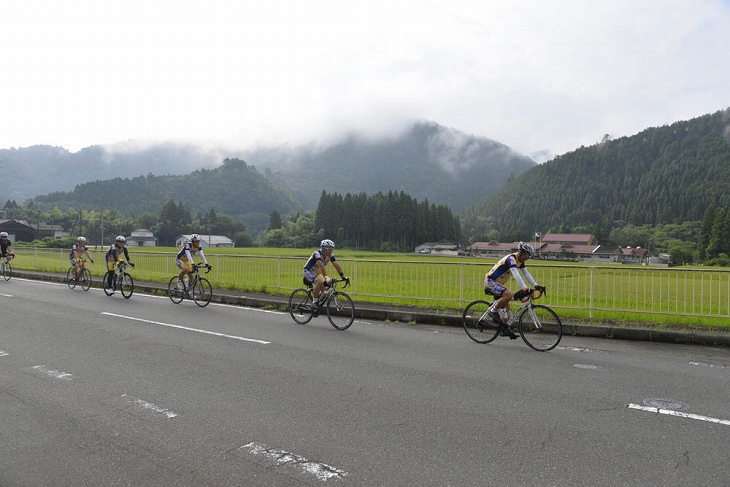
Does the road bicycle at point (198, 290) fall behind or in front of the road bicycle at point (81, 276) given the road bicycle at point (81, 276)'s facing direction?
in front

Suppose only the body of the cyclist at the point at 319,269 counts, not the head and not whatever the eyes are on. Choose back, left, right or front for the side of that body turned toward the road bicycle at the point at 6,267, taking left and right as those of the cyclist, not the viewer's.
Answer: back

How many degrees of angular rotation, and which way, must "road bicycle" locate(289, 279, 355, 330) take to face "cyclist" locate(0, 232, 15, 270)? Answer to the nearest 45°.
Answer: approximately 180°

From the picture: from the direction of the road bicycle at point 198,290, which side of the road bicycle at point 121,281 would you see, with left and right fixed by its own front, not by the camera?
front

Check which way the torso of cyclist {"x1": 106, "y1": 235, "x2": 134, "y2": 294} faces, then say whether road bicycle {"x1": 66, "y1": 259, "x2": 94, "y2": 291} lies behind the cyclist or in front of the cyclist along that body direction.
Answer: behind

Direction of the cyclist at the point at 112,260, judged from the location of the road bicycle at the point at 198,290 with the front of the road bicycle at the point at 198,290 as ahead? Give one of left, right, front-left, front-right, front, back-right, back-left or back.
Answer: back

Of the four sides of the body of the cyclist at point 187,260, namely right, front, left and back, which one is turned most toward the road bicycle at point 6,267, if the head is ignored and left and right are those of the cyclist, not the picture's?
back

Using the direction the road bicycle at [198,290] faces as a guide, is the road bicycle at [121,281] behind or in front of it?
behind

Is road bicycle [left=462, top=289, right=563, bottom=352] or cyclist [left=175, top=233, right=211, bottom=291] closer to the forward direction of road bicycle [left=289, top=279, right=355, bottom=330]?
the road bicycle

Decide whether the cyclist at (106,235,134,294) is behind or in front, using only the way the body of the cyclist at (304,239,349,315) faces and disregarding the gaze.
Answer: behind
